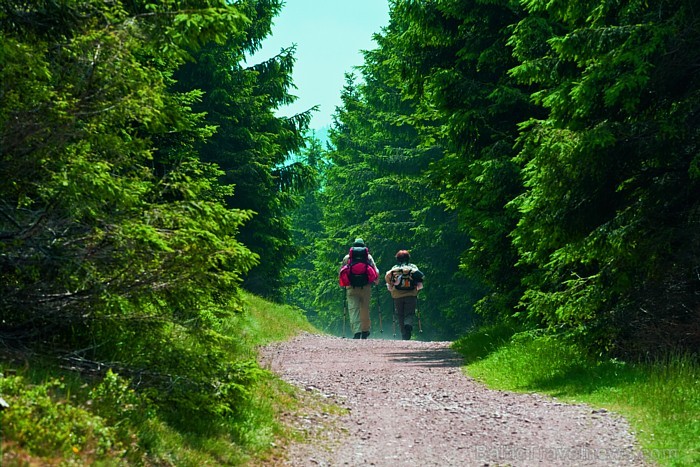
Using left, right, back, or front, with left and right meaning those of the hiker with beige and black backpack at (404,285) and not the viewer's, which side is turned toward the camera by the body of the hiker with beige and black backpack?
back

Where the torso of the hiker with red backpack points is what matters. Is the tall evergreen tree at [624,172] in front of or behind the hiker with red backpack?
behind

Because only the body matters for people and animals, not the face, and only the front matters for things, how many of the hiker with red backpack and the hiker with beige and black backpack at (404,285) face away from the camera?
2

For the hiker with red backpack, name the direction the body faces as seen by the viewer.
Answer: away from the camera

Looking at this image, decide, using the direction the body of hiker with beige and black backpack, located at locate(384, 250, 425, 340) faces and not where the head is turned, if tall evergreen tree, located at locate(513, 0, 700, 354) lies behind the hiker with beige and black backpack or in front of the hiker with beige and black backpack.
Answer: behind

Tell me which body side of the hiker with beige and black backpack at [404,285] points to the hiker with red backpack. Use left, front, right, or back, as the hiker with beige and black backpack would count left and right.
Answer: left
